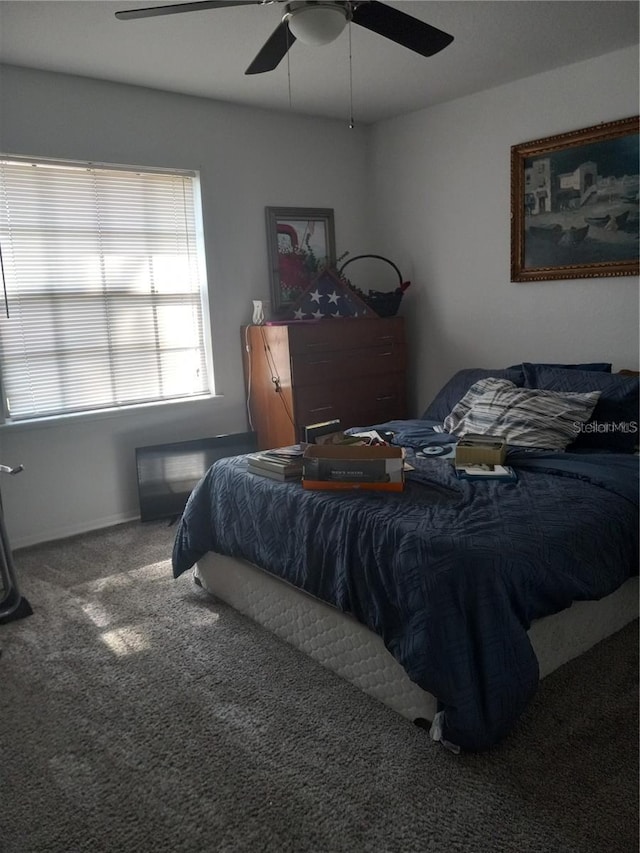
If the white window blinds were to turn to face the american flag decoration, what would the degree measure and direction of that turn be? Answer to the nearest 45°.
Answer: approximately 45° to its left

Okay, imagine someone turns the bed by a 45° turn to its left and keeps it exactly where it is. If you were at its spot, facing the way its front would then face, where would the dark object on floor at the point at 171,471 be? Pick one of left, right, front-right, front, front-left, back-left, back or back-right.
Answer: back-right

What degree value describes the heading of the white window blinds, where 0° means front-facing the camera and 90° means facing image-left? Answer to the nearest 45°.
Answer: approximately 315°

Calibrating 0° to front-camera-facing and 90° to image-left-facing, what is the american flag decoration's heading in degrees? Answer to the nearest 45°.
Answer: approximately 0°

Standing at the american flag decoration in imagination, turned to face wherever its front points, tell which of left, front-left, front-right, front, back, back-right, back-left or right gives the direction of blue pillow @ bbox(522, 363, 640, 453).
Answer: front-left

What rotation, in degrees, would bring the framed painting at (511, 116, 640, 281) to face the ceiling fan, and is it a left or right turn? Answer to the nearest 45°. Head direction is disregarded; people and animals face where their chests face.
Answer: approximately 45° to its left

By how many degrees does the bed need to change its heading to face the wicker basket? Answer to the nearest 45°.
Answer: approximately 135° to its right

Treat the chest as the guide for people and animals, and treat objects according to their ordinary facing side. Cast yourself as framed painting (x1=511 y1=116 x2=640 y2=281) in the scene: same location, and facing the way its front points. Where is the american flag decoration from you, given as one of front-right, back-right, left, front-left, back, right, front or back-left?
front-right

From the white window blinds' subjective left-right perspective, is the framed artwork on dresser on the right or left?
on its left
